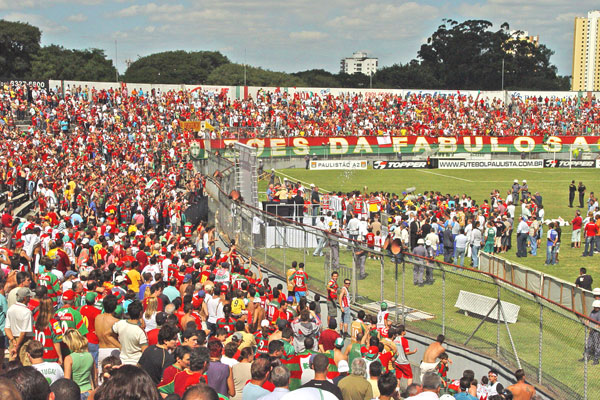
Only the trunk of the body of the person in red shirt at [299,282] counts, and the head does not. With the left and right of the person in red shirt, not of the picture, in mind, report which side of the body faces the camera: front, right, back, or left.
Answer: back

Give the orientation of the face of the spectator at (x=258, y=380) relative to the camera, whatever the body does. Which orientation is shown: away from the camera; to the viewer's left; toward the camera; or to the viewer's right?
away from the camera

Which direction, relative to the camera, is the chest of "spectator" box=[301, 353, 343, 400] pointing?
away from the camera

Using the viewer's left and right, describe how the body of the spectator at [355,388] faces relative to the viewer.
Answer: facing away from the viewer

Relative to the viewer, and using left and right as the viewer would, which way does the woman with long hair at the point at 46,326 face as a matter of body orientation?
facing away from the viewer and to the right of the viewer

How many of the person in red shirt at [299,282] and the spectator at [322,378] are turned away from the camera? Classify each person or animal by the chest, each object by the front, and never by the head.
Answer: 2

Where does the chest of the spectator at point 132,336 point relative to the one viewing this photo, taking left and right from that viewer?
facing away from the viewer and to the right of the viewer

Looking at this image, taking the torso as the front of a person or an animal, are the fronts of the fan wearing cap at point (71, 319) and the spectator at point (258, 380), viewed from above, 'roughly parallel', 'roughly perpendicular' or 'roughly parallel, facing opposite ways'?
roughly parallel

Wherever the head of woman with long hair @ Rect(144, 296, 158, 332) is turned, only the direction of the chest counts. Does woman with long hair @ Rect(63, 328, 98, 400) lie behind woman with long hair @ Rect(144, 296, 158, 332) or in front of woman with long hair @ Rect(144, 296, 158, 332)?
behind

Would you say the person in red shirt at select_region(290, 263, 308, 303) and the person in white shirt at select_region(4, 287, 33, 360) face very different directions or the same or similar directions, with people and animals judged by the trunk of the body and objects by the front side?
same or similar directions

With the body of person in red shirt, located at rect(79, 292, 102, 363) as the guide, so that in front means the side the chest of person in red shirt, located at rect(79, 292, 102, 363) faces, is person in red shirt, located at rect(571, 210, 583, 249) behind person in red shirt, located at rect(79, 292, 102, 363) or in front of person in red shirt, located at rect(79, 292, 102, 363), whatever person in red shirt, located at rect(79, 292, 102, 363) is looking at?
in front

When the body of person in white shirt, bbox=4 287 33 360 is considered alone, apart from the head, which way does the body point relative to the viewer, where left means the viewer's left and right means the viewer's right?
facing away from the viewer and to the right of the viewer

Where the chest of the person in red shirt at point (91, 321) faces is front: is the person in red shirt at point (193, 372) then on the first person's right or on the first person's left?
on the first person's right

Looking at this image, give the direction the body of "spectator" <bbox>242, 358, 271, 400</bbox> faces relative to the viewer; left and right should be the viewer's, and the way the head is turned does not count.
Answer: facing away from the viewer and to the right of the viewer

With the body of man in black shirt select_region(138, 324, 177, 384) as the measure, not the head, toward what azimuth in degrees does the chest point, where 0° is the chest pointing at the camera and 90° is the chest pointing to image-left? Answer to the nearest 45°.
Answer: approximately 225°

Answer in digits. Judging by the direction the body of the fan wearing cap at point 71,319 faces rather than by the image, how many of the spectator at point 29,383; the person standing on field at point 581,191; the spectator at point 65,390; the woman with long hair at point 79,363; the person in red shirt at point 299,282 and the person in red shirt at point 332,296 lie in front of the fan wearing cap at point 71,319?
3

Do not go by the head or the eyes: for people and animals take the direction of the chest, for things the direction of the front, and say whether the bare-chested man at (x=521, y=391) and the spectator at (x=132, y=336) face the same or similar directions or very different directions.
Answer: same or similar directions

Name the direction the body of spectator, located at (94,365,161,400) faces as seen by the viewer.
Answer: away from the camera
